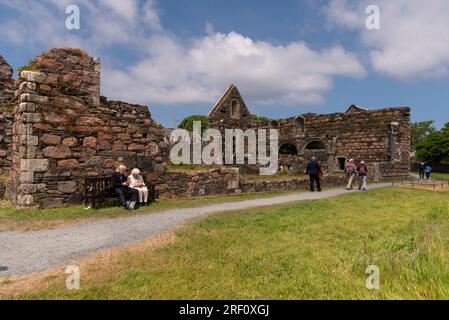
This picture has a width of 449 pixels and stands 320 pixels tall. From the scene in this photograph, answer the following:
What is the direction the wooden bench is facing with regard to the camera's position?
facing the viewer and to the right of the viewer

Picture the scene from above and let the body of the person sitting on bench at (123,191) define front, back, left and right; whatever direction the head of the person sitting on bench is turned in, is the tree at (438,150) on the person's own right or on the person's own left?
on the person's own left

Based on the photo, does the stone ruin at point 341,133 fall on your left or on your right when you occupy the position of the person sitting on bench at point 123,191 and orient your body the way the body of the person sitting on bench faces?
on your left

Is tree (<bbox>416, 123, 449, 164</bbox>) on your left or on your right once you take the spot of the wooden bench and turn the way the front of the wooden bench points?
on your left

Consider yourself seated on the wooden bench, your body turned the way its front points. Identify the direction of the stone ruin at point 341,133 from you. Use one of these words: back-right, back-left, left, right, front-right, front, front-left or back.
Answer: left

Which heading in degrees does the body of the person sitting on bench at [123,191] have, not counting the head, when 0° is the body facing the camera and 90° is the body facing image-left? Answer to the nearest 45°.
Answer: approximately 315°

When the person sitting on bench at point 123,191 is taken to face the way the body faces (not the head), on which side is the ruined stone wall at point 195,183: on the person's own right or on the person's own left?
on the person's own left

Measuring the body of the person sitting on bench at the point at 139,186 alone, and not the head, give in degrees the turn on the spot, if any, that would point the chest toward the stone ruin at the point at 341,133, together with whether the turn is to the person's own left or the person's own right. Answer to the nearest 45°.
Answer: approximately 90° to the person's own left

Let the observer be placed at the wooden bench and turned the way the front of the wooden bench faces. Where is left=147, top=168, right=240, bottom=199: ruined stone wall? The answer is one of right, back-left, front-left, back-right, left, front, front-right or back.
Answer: left

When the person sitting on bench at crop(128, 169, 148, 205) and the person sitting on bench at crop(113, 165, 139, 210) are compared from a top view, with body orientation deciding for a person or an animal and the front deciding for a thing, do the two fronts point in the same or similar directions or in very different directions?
same or similar directions

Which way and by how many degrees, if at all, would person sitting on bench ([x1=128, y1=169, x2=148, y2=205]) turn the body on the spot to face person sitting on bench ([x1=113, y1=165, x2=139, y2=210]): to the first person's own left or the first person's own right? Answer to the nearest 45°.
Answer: approximately 90° to the first person's own right
